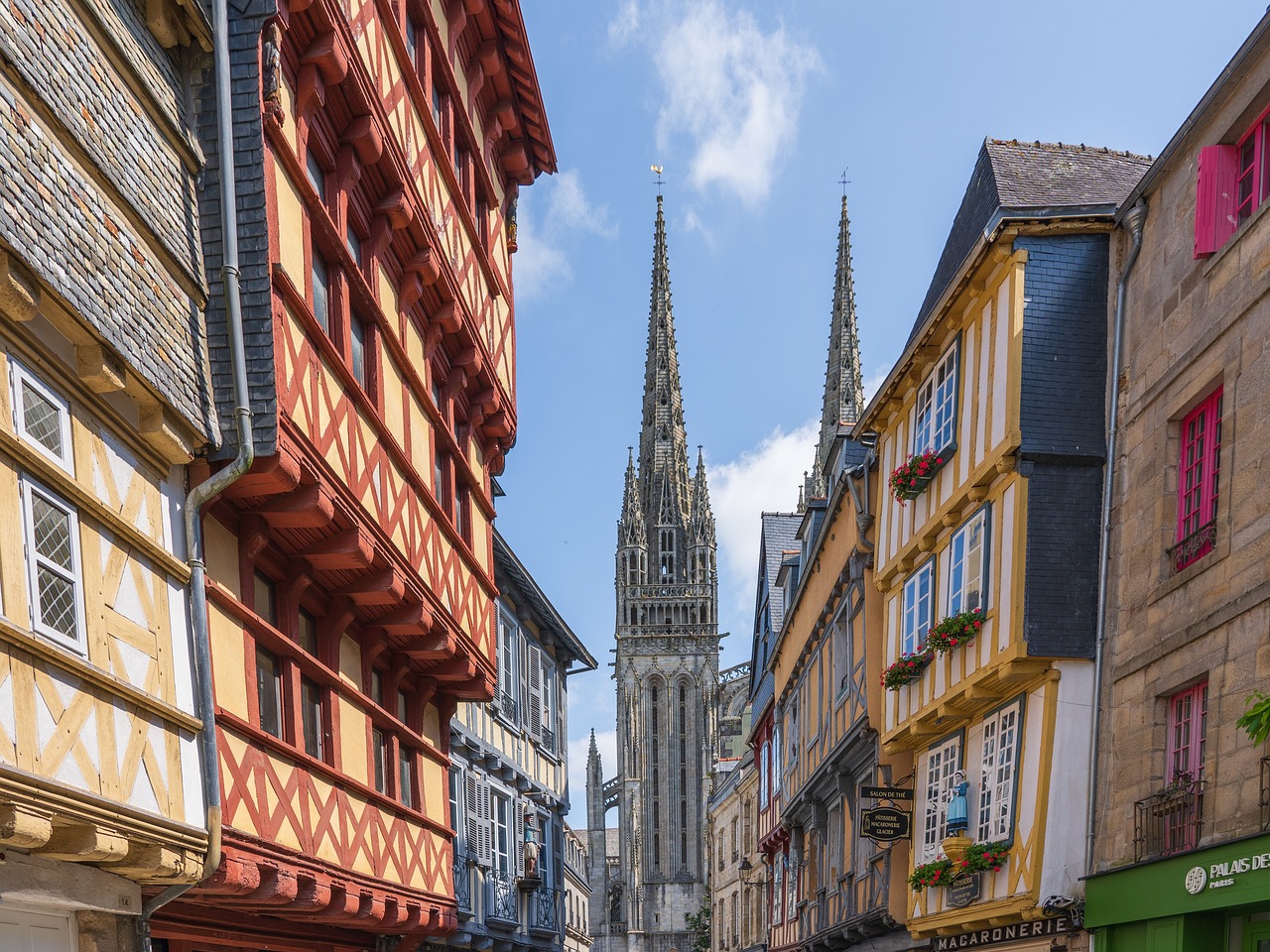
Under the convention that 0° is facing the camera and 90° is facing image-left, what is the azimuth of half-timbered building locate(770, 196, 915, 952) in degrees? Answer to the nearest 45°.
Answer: approximately 45°

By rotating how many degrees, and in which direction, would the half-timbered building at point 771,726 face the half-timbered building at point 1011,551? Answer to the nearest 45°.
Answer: approximately 45° to its left

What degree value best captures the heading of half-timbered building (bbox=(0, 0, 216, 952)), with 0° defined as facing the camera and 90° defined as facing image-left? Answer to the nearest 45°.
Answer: approximately 315°

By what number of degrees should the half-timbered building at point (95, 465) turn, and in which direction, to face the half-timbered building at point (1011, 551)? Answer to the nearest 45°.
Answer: approximately 90° to its left

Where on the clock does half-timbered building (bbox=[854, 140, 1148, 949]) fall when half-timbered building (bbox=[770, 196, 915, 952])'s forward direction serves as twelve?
half-timbered building (bbox=[854, 140, 1148, 949]) is roughly at 10 o'clock from half-timbered building (bbox=[770, 196, 915, 952]).

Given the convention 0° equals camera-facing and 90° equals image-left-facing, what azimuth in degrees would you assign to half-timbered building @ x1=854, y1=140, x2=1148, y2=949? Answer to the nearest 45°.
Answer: approximately 45°

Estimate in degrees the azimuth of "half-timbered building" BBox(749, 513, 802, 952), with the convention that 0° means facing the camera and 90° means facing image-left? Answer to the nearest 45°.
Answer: approximately 45°

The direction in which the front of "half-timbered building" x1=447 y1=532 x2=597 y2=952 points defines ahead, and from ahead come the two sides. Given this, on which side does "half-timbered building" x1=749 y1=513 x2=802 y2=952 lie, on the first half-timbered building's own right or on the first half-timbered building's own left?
on the first half-timbered building's own left

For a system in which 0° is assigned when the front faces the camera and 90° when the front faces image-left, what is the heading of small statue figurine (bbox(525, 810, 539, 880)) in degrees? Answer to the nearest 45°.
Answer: approximately 315°

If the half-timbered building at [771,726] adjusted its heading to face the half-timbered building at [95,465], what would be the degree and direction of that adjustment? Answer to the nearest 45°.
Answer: approximately 45° to its left

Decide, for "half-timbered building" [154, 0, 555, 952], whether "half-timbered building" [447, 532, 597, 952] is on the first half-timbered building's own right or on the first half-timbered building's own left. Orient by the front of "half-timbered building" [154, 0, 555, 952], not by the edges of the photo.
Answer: on the first half-timbered building's own left

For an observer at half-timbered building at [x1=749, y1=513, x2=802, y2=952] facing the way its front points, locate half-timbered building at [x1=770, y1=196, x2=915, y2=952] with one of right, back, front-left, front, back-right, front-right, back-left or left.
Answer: front-left

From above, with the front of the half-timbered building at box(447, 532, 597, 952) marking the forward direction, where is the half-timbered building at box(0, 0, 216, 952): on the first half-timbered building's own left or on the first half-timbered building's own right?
on the first half-timbered building's own right
